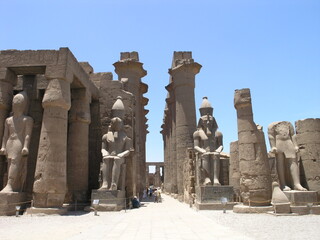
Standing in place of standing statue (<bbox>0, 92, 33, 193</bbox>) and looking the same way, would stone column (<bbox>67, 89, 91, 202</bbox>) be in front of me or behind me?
behind

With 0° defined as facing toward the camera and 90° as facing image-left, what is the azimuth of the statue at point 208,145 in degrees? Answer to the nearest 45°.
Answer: approximately 0°

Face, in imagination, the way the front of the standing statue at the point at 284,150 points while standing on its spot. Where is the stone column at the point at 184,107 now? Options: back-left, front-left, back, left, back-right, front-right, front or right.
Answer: back

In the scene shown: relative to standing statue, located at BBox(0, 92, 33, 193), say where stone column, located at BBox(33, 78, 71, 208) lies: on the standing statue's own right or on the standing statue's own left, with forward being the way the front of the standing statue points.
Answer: on the standing statue's own left

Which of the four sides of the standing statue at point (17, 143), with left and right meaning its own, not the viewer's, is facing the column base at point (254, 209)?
left

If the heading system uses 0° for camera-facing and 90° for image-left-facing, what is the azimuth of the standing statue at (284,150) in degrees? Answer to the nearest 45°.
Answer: approximately 315°

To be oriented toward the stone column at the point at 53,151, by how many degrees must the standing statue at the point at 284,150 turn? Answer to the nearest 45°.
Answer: approximately 90° to its right

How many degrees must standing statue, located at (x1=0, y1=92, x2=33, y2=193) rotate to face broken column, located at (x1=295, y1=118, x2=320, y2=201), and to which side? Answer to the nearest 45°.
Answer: approximately 90° to its left

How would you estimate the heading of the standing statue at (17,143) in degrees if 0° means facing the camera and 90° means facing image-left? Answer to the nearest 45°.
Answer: approximately 45°

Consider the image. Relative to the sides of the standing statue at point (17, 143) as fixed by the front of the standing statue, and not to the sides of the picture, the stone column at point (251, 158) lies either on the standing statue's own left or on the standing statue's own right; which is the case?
on the standing statue's own left
